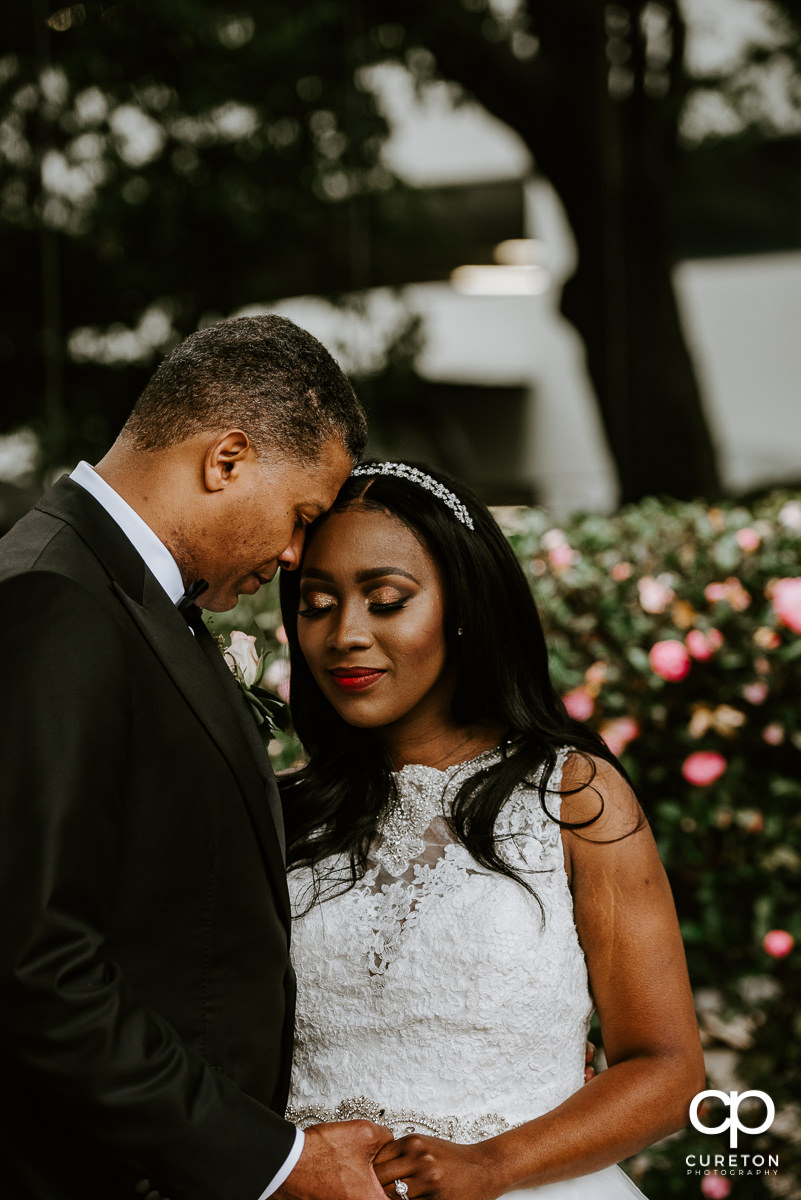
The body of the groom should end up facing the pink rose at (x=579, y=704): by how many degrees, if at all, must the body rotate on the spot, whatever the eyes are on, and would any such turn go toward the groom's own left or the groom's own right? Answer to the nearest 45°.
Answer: approximately 45° to the groom's own left

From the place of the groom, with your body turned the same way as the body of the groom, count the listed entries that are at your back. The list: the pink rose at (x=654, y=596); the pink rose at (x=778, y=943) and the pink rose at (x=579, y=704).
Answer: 0

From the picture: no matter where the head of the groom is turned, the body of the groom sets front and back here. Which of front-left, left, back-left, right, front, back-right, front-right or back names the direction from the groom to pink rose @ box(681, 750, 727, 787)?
front-left

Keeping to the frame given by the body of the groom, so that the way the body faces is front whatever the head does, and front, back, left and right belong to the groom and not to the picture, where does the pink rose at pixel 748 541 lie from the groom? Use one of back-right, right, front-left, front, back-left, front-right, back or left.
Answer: front-left

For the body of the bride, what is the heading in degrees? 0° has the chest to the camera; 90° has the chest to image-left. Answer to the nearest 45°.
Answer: approximately 45°

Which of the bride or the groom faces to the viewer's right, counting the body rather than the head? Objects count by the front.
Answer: the groom

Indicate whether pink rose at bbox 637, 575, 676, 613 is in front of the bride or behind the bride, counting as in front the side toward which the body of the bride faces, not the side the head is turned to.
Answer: behind

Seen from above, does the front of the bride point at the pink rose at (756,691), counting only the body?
no

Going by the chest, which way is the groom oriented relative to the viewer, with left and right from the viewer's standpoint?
facing to the right of the viewer

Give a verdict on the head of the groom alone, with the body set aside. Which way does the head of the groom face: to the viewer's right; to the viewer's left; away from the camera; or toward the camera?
to the viewer's right

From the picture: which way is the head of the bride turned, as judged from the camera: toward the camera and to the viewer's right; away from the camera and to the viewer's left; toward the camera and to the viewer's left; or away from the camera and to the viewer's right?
toward the camera and to the viewer's left

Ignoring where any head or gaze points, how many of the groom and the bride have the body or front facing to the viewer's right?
1
